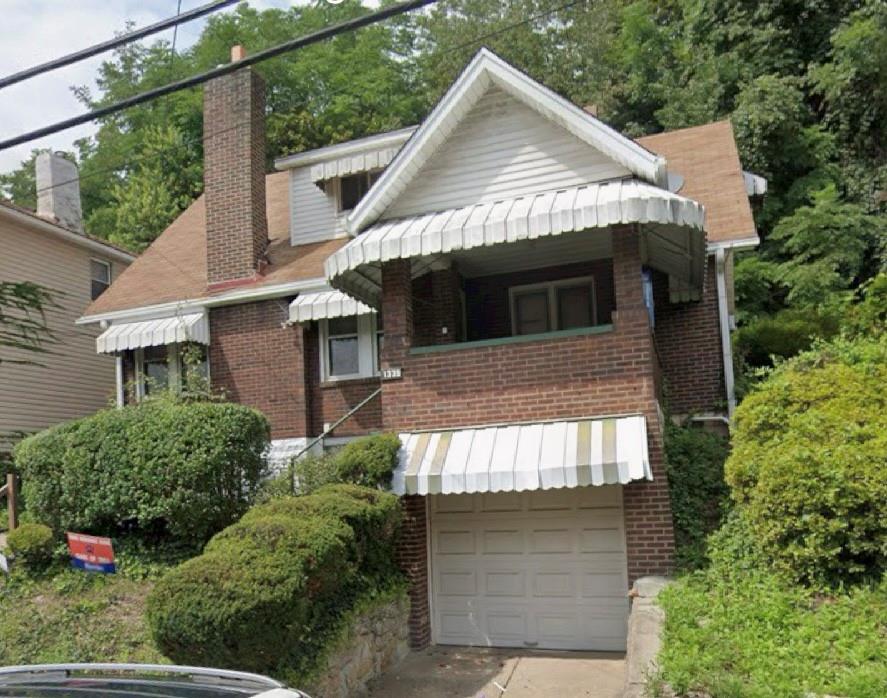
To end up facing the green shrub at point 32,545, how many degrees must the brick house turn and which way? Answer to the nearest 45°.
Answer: approximately 90° to its right

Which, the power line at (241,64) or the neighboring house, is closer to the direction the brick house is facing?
the power line

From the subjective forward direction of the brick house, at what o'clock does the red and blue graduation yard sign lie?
The red and blue graduation yard sign is roughly at 1 o'clock from the brick house.

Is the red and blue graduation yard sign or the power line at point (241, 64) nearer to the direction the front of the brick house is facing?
the power line

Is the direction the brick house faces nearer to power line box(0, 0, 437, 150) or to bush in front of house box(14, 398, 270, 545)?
the power line

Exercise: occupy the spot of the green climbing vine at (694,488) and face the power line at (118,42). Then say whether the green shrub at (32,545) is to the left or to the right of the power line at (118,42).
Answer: right

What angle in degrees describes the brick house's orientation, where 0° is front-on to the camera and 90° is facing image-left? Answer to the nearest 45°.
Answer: approximately 0°

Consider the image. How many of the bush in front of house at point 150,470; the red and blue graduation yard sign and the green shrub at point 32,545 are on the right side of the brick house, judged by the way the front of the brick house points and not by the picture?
3

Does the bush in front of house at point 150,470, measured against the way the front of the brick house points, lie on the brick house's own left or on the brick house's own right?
on the brick house's own right

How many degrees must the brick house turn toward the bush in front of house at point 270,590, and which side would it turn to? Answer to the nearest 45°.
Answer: approximately 45° to its right

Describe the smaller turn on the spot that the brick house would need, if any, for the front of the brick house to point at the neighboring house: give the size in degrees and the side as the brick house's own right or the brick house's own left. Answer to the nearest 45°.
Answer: approximately 135° to the brick house's own right
